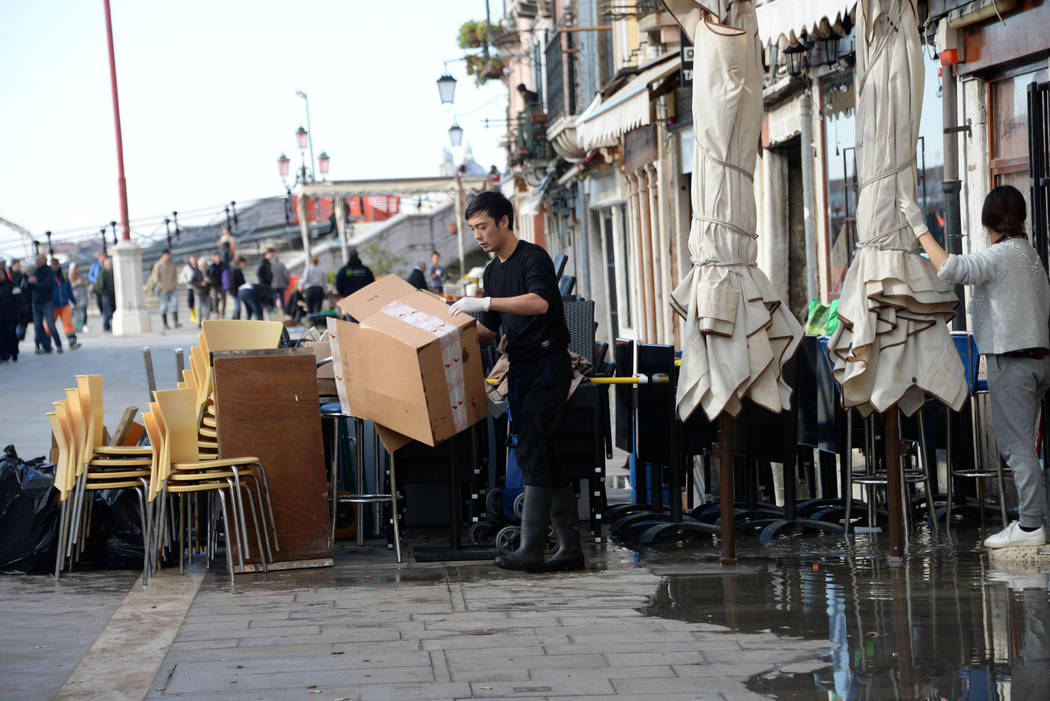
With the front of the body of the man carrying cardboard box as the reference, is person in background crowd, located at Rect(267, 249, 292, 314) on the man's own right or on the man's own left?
on the man's own right

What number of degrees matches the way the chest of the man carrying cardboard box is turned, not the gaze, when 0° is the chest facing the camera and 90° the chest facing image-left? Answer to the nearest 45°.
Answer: approximately 90°

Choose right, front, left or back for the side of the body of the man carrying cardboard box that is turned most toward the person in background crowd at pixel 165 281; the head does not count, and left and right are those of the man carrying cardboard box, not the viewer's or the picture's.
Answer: right

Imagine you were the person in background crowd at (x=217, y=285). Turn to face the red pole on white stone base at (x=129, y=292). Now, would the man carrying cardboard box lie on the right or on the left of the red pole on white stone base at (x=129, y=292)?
left

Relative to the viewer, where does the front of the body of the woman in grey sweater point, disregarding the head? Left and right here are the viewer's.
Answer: facing away from the viewer and to the left of the viewer

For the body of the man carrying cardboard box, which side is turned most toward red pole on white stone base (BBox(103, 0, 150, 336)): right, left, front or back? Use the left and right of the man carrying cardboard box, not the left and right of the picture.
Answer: right

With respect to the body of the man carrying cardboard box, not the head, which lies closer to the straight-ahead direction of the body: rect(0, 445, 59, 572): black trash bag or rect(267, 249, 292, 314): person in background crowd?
the black trash bag
